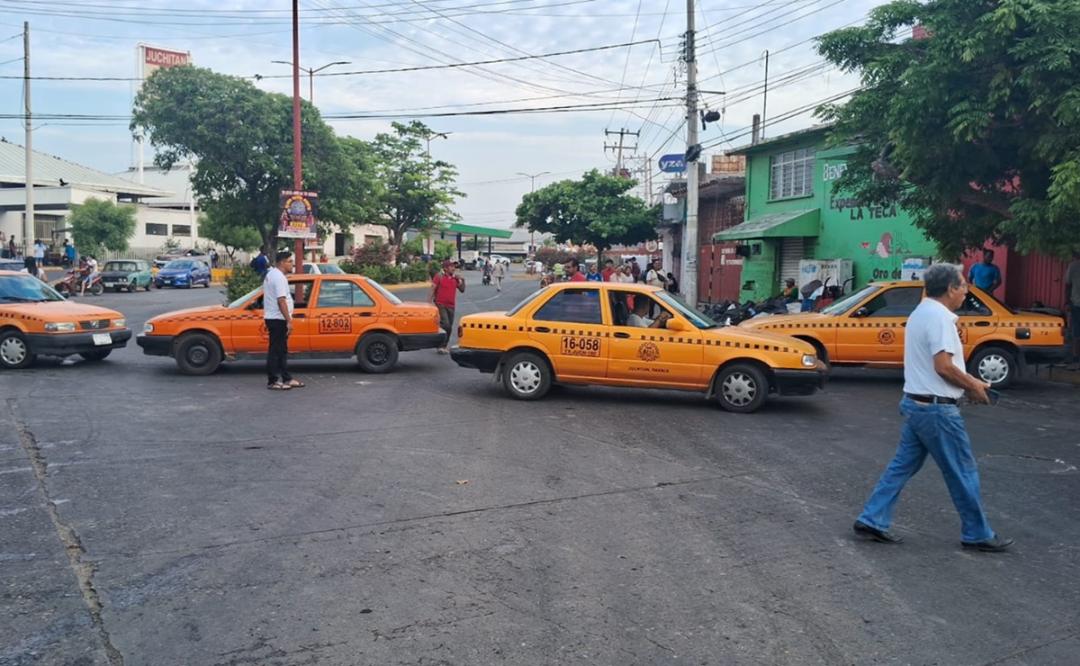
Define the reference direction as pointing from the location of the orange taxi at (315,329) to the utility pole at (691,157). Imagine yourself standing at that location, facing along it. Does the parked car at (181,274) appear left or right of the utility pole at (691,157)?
left

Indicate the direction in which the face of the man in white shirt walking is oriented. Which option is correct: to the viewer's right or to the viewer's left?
to the viewer's right

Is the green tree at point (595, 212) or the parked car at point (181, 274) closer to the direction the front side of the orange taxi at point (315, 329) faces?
the parked car

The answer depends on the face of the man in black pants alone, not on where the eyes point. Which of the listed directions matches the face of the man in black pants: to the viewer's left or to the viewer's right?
to the viewer's right

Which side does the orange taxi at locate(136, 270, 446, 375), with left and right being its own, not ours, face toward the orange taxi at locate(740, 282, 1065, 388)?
back

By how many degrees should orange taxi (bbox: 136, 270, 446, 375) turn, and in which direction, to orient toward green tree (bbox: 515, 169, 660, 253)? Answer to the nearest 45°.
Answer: approximately 135° to its right

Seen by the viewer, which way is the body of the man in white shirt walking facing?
to the viewer's right

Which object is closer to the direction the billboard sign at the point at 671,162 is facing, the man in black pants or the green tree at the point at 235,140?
the man in black pants

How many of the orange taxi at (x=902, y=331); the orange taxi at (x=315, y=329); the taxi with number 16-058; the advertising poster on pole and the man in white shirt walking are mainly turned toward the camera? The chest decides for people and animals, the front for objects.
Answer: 1

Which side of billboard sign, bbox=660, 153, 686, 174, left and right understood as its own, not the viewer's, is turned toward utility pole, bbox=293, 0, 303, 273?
right

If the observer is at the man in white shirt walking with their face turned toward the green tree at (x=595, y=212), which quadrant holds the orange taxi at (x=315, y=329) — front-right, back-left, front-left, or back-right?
front-left

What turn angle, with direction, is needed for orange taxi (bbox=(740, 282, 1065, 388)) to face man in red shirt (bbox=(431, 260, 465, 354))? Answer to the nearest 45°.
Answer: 0° — it already faces them

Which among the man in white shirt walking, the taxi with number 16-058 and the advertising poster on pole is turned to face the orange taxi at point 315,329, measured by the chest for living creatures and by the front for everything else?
the advertising poster on pole

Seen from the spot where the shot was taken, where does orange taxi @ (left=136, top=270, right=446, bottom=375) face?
facing to the left of the viewer

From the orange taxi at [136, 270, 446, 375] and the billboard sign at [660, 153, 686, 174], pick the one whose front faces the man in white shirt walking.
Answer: the billboard sign

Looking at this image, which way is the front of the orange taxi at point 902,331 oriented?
to the viewer's left
